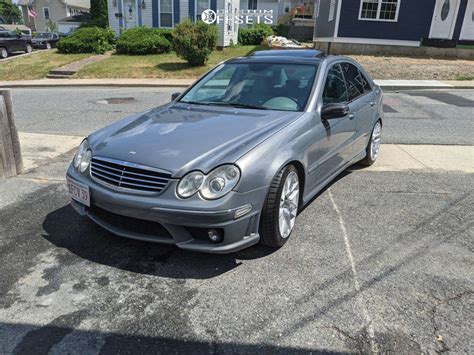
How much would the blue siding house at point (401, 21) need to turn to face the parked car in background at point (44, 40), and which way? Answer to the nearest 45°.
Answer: approximately 90° to its right

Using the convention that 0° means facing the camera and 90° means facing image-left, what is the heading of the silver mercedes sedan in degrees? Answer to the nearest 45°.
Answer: approximately 45°

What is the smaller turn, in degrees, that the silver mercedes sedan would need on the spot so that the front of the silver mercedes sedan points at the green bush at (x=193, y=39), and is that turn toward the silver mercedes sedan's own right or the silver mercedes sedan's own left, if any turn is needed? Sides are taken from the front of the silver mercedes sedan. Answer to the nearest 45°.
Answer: approximately 135° to the silver mercedes sedan's own right

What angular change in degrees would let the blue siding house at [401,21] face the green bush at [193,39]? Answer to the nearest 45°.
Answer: approximately 45° to its right

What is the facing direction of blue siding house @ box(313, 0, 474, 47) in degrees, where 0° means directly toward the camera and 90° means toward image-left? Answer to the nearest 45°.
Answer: approximately 0°

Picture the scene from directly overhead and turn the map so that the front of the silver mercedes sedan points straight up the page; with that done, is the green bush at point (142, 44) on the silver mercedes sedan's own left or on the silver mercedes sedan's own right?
on the silver mercedes sedan's own right

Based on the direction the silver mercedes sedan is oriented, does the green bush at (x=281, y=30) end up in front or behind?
behind

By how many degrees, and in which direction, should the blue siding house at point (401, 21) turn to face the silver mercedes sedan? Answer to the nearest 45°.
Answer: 0° — it already faces it

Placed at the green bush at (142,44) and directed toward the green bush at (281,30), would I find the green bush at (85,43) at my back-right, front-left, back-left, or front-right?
back-left

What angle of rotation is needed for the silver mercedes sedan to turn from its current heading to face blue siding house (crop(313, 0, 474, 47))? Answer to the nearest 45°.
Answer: approximately 180°

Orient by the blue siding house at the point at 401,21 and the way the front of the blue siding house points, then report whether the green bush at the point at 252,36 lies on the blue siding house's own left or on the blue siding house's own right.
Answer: on the blue siding house's own right
